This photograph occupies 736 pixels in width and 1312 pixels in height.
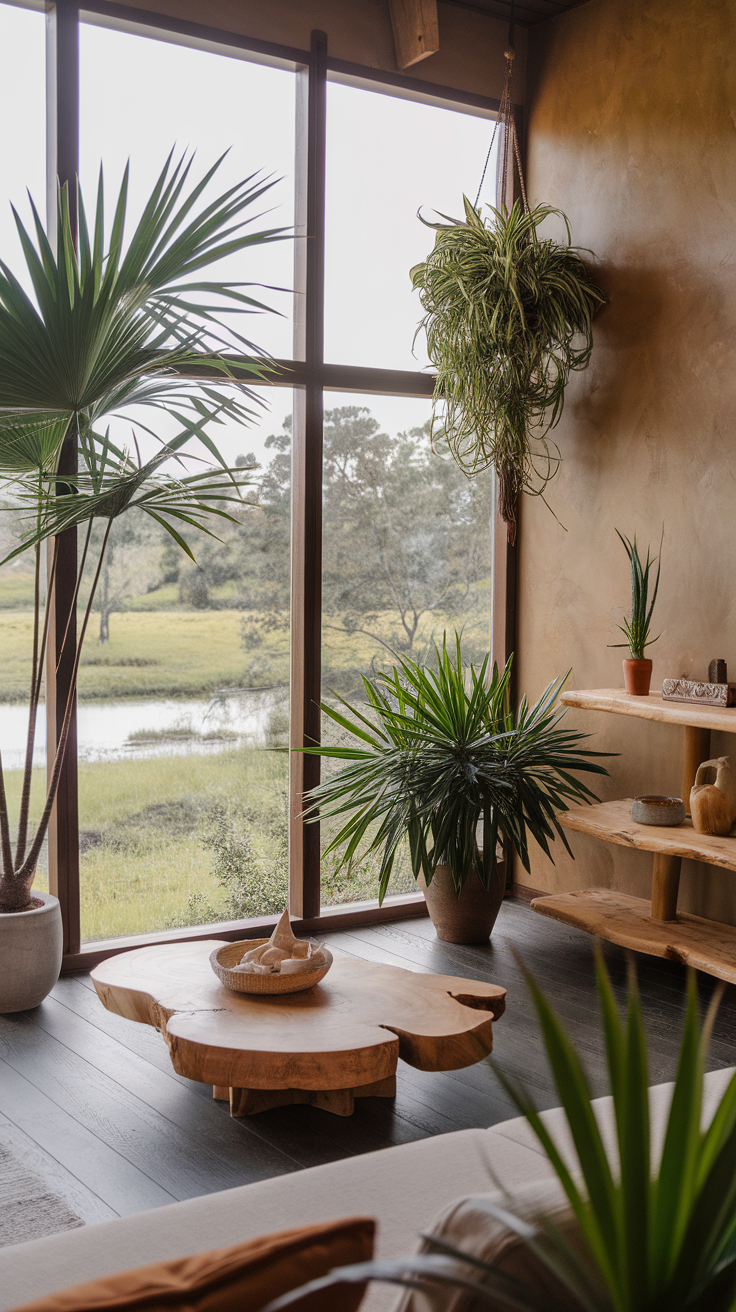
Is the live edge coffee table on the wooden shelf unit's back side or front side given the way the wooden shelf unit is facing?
on the front side

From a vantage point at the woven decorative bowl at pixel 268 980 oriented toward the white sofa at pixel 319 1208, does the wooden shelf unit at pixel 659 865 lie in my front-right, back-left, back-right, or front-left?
back-left

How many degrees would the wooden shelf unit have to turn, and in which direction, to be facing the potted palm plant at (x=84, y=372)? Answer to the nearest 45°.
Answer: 0° — it already faces it

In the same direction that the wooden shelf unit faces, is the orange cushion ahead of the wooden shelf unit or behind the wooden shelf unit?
ahead

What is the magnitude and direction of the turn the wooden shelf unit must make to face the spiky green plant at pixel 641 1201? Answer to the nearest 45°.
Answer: approximately 45° to its left

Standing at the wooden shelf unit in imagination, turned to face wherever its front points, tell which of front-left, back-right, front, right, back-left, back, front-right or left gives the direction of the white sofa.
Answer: front-left

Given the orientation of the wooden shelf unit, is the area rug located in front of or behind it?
in front

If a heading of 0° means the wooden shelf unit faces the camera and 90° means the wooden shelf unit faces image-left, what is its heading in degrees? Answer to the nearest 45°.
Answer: approximately 45°

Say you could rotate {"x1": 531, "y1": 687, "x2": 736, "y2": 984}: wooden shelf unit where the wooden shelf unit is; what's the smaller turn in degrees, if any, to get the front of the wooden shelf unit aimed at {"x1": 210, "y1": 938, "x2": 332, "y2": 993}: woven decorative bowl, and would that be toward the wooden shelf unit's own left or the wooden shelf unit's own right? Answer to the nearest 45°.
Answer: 0° — it already faces it

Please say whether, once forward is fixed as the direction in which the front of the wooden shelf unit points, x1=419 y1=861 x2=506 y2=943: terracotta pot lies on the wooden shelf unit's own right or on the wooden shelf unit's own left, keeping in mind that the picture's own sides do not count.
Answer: on the wooden shelf unit's own right
